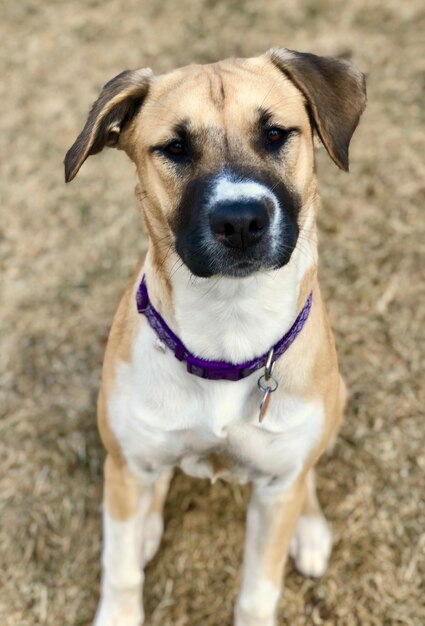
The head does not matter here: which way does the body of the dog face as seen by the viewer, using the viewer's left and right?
facing the viewer
